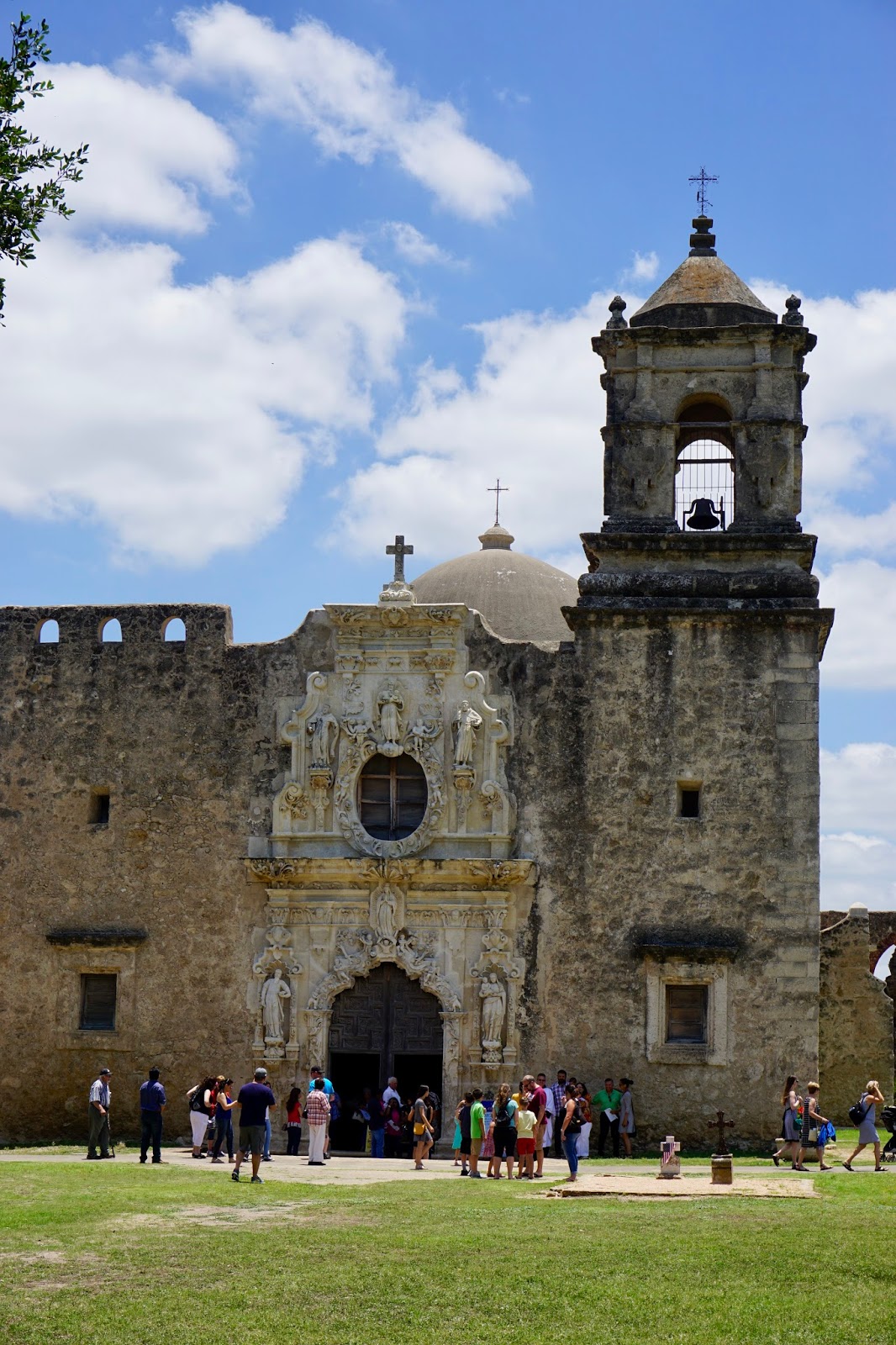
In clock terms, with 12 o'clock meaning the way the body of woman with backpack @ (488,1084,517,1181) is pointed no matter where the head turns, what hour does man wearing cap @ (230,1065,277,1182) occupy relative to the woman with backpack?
The man wearing cap is roughly at 8 o'clock from the woman with backpack.

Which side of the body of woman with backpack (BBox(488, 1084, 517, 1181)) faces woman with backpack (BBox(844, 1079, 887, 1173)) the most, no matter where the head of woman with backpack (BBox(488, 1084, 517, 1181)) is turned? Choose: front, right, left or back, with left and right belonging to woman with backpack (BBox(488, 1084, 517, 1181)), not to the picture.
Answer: right

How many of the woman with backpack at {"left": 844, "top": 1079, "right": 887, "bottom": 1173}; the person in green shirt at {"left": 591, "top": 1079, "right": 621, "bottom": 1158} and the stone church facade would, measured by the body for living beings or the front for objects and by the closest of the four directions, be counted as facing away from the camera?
0

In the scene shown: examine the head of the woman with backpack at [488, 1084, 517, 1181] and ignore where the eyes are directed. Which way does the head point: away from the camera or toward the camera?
away from the camera

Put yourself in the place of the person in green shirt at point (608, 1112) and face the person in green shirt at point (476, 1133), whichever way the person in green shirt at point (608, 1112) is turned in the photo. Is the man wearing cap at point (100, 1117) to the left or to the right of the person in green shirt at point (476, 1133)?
right

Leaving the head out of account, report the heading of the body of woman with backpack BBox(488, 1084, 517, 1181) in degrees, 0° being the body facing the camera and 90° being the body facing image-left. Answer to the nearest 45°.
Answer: approximately 180°

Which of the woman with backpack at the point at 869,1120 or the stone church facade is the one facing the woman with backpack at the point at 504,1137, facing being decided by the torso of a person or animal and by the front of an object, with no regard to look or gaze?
the stone church facade

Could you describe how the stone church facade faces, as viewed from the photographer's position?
facing the viewer

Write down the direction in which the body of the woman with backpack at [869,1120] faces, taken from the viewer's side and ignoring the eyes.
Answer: to the viewer's right

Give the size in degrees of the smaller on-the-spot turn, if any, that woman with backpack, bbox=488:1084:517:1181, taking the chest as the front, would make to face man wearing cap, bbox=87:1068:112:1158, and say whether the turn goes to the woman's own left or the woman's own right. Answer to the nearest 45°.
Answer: approximately 90° to the woman's own left

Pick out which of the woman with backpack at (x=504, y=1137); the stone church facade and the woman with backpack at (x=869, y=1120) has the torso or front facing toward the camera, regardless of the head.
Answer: the stone church facade

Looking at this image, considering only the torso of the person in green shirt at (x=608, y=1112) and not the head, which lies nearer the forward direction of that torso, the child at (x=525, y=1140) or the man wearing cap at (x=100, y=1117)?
the child

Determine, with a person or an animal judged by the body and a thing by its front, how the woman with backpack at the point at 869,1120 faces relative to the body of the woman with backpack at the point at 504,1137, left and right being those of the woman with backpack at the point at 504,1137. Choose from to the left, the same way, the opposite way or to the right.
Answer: to the right
